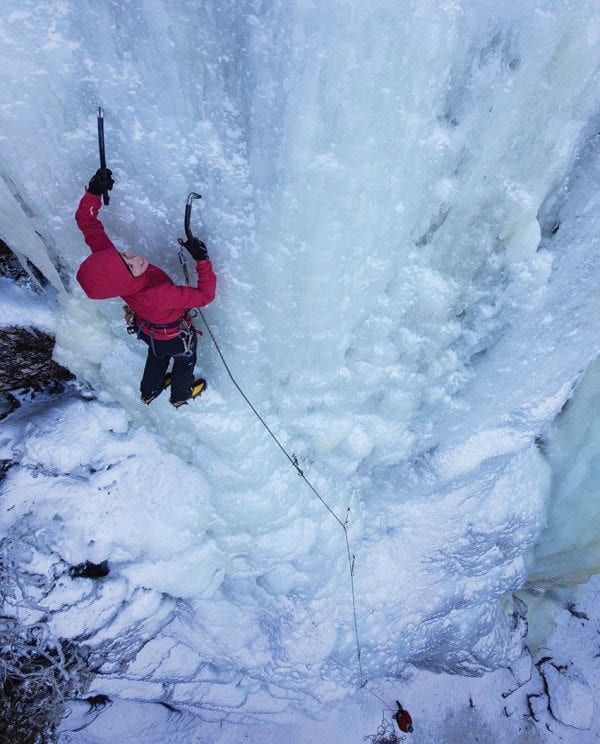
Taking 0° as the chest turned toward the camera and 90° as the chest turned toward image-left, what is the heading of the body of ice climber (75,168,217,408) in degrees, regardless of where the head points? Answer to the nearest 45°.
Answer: approximately 225°

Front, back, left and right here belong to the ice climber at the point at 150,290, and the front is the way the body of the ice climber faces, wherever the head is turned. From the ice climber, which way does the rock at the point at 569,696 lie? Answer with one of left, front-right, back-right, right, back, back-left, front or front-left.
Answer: front-right
